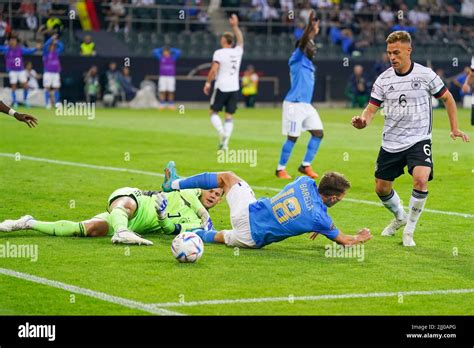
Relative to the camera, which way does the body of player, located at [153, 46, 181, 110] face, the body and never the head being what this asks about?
toward the camera

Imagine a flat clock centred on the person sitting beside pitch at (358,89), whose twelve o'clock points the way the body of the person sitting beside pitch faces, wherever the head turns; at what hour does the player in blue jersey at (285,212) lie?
The player in blue jersey is roughly at 12 o'clock from the person sitting beside pitch.

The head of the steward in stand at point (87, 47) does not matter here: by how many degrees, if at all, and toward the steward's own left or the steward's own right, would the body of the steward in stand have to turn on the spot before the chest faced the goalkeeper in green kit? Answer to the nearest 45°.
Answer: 0° — they already face them

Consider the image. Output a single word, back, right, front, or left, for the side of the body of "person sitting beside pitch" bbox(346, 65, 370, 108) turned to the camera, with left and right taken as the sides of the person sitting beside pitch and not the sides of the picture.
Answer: front

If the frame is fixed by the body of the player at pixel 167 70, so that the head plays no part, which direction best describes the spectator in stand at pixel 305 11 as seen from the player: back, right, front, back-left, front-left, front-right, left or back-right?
back-left

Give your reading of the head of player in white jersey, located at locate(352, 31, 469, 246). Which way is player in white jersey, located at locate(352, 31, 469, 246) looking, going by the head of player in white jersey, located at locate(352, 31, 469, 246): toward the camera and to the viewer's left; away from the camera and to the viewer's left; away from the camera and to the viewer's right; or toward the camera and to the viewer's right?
toward the camera and to the viewer's left

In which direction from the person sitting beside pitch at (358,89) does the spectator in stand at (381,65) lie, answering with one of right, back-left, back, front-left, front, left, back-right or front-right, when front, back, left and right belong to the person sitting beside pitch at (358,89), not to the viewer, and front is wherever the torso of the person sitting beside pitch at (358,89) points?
back-left

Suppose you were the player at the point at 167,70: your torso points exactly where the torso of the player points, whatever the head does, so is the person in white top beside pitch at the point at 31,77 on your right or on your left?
on your right

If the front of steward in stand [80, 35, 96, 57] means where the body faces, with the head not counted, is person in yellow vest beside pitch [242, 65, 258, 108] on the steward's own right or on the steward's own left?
on the steward's own left

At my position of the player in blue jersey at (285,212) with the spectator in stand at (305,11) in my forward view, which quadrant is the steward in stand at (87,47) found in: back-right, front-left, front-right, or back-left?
front-left
